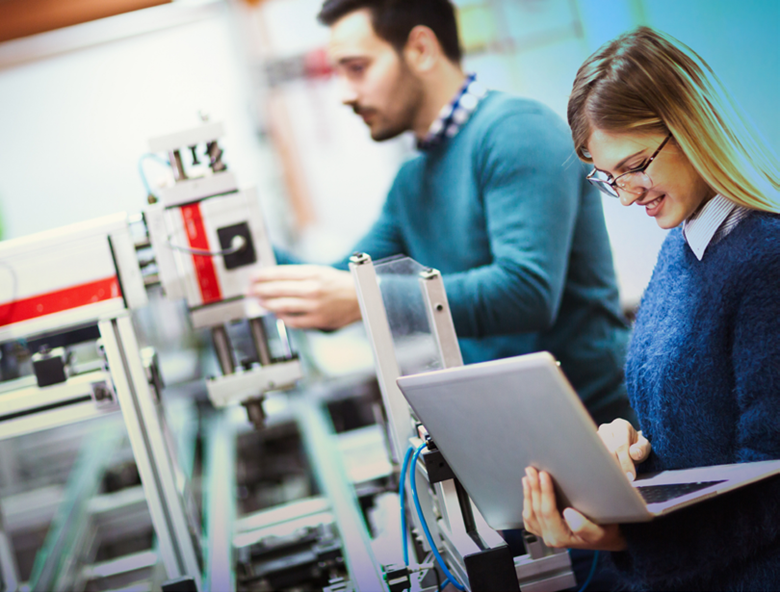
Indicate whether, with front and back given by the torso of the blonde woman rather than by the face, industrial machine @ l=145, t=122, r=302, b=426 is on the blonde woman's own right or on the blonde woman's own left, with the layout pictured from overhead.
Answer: on the blonde woman's own right

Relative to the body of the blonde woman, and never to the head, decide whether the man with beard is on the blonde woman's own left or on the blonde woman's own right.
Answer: on the blonde woman's own right

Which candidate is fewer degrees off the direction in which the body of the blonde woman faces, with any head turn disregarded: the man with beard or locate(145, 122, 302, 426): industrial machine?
the industrial machine

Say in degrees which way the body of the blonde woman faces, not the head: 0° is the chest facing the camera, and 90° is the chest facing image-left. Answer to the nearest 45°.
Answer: approximately 45°
